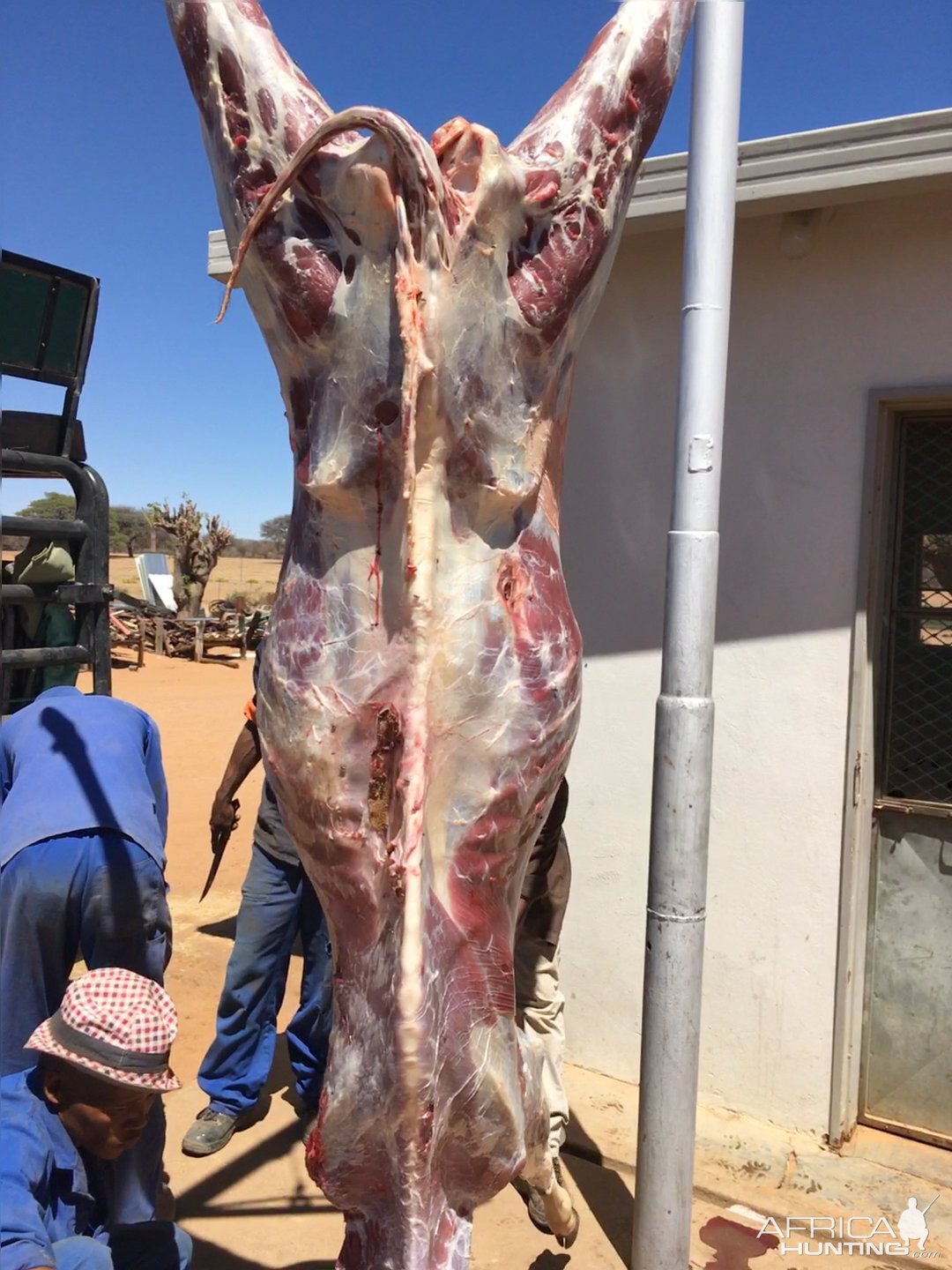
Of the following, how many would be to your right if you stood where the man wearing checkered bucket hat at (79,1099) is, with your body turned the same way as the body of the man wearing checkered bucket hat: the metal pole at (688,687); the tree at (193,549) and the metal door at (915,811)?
0

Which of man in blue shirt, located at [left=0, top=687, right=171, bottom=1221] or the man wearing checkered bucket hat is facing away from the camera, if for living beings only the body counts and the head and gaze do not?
the man in blue shirt

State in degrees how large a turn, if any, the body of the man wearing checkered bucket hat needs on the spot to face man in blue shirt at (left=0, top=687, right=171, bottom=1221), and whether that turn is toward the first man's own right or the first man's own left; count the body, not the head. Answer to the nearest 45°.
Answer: approximately 135° to the first man's own left

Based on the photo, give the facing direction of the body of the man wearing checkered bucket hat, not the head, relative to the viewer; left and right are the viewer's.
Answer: facing the viewer and to the right of the viewer

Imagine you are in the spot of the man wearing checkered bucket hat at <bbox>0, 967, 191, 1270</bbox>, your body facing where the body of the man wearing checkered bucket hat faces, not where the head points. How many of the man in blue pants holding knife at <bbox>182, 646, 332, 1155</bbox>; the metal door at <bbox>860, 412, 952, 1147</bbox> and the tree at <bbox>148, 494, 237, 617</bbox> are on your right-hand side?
0

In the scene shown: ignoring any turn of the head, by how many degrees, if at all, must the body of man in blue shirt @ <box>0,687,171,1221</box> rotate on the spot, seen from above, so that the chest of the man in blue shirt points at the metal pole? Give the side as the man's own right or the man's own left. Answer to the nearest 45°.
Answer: approximately 135° to the man's own right

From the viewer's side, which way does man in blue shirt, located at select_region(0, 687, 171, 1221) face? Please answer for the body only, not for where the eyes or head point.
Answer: away from the camera

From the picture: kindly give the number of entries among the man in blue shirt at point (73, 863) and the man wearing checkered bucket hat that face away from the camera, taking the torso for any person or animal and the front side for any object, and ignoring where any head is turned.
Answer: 1

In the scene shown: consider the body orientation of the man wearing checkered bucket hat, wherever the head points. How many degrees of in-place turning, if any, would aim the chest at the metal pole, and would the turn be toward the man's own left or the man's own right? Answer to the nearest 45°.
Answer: approximately 45° to the man's own left

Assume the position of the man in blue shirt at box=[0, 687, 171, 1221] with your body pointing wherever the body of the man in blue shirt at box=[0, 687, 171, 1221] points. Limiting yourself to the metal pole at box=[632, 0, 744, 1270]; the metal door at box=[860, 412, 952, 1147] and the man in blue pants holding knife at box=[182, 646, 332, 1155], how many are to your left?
0

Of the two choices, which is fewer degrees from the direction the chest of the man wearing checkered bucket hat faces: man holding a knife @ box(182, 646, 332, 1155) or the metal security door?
the metal security door

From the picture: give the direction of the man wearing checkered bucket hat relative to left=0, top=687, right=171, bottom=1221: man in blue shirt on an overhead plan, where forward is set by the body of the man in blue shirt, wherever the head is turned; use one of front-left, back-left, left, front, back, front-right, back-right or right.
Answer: back

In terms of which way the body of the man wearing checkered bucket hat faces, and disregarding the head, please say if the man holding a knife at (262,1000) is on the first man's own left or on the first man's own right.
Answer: on the first man's own left

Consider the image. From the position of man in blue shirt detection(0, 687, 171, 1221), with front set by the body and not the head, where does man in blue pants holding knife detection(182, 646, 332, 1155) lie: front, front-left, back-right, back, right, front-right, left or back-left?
front-right
